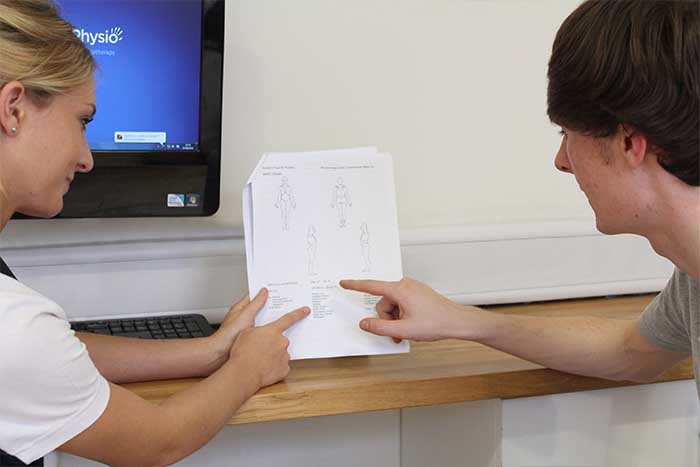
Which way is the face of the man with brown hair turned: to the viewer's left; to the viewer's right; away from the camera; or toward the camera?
to the viewer's left

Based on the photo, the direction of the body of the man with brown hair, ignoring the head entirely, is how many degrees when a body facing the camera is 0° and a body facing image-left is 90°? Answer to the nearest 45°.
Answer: approximately 135°

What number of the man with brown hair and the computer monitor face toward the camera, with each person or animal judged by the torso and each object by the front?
1

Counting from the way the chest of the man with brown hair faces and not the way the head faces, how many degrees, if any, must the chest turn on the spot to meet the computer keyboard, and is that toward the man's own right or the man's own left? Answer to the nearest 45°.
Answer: approximately 45° to the man's own left

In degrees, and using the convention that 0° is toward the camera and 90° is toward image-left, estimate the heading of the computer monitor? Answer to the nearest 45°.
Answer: approximately 0°

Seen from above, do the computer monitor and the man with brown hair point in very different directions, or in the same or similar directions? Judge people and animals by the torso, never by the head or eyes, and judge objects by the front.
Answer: very different directions
